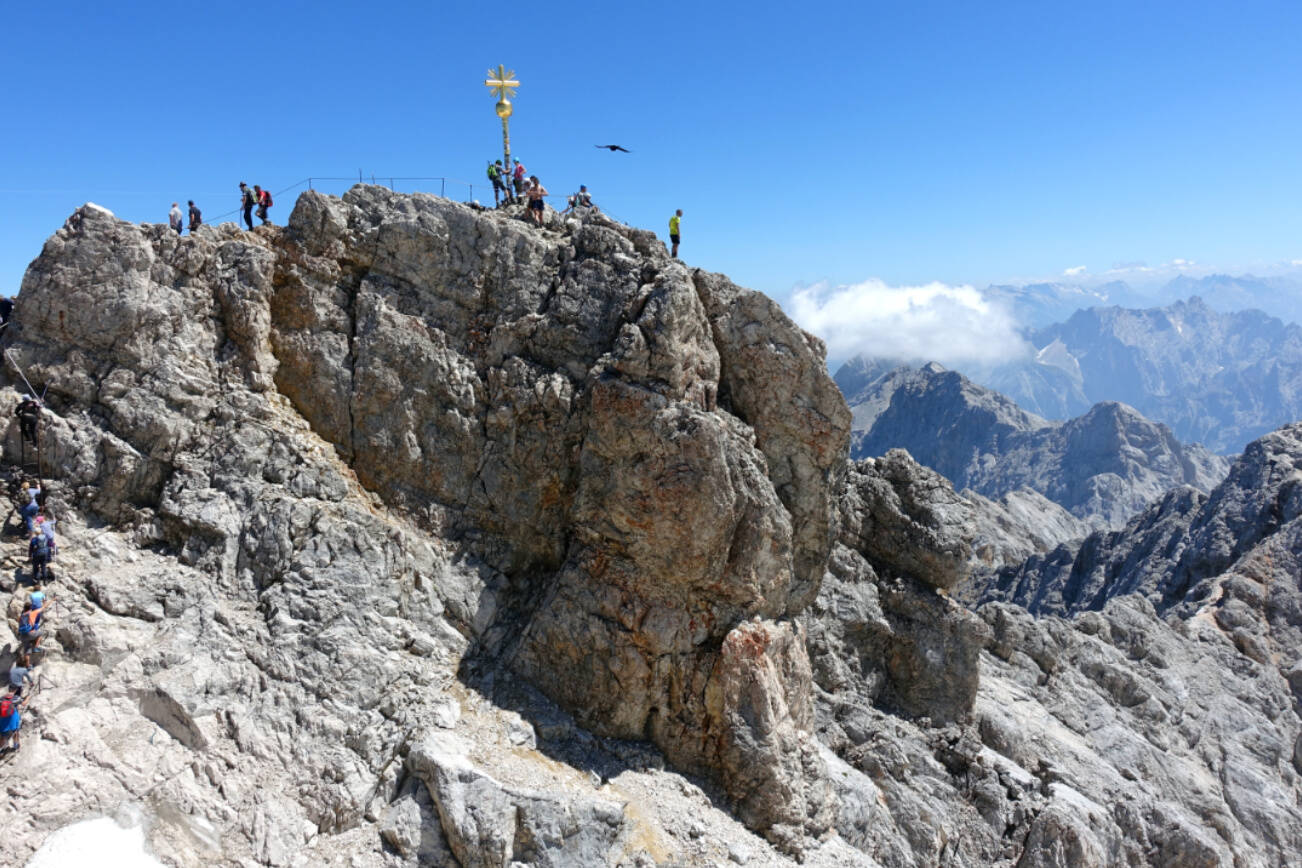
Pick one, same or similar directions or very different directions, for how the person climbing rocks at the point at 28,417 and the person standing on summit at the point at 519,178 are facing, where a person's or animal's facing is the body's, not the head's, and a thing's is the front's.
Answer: very different directions

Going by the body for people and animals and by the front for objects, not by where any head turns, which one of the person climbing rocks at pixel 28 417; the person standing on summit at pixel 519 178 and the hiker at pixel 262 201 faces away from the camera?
the person climbing rocks

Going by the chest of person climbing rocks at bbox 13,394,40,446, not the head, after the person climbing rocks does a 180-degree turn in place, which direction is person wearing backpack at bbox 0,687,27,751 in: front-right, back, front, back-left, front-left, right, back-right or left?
front

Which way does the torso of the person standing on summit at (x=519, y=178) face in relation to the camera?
toward the camera

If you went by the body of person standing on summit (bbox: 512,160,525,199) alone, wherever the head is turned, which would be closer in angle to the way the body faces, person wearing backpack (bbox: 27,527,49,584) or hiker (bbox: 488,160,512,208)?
the person wearing backpack

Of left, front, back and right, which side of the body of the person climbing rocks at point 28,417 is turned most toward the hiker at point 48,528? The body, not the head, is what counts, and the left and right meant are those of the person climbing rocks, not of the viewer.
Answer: back

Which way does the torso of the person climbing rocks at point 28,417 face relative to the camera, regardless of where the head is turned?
away from the camera

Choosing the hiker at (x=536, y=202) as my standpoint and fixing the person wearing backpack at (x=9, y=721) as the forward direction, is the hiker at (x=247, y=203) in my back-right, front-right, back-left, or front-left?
front-right
